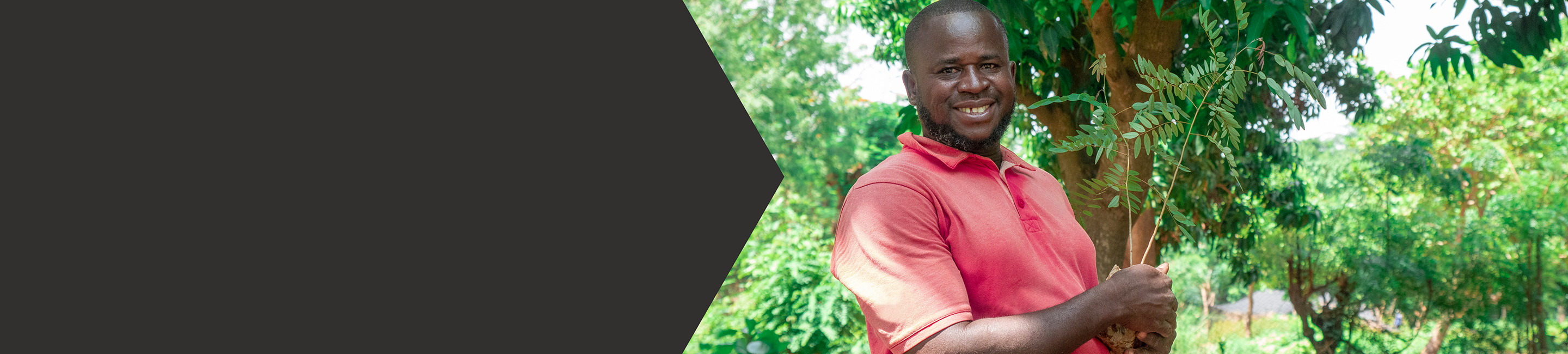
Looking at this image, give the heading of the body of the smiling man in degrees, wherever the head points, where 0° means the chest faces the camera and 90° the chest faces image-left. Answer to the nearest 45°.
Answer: approximately 315°
